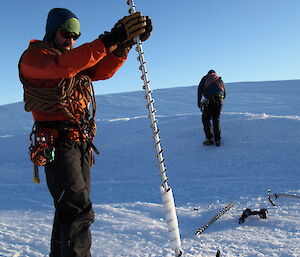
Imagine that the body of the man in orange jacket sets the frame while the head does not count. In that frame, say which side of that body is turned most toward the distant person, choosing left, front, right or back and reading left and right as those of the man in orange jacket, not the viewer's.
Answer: left

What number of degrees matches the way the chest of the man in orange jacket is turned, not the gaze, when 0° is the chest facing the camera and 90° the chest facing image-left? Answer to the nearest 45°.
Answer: approximately 315°

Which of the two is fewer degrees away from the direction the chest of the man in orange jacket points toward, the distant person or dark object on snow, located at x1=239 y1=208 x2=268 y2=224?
the dark object on snow

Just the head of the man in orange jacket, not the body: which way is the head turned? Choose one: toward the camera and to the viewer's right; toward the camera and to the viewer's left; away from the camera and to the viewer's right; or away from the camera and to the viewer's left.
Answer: toward the camera and to the viewer's right

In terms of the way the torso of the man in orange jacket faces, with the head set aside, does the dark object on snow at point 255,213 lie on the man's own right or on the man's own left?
on the man's own left
